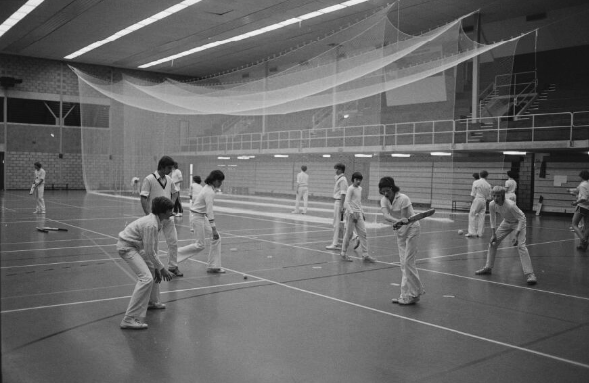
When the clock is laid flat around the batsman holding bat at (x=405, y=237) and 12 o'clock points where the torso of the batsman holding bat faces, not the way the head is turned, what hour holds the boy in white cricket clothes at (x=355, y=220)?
The boy in white cricket clothes is roughly at 4 o'clock from the batsman holding bat.

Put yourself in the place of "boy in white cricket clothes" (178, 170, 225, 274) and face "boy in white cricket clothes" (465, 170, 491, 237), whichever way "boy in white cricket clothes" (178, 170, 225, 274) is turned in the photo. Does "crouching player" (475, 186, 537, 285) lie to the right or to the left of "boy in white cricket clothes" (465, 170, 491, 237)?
right

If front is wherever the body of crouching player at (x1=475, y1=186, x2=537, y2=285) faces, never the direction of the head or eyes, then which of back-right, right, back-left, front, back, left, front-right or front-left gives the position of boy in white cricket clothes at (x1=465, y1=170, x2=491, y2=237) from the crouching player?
back-right

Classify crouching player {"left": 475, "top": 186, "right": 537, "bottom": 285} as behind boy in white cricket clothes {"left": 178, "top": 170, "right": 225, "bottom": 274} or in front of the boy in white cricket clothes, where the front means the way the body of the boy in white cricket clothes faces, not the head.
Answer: in front

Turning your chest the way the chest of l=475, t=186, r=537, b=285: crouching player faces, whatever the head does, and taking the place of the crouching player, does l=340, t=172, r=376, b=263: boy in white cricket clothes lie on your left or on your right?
on your right

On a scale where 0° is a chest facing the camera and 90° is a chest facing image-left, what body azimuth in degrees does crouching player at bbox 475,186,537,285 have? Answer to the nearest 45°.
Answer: approximately 45°
